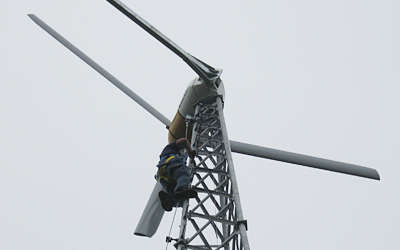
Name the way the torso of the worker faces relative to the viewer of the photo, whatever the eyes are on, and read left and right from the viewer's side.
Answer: facing away from the viewer and to the right of the viewer
